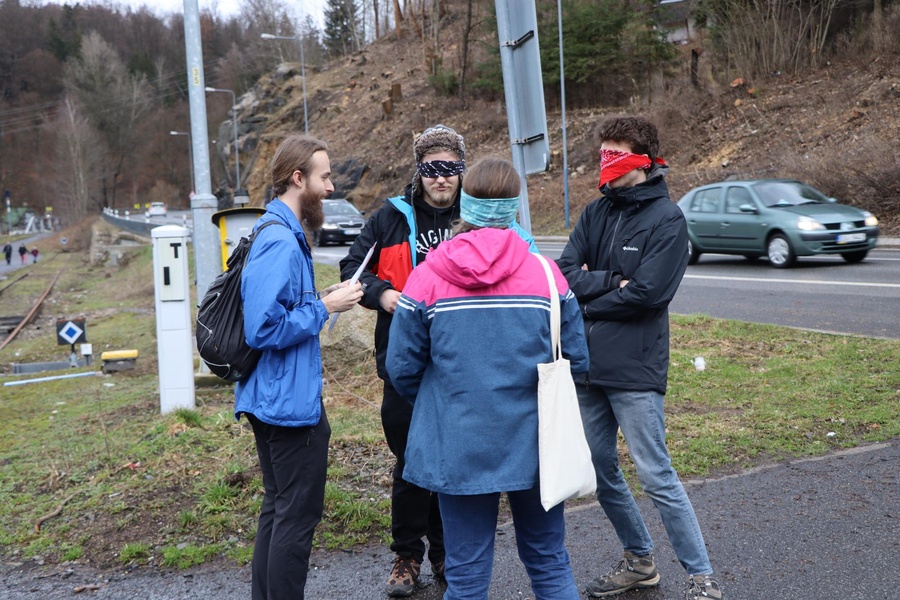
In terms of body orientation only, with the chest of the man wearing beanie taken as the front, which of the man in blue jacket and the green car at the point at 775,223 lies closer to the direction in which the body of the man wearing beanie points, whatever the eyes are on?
the man in blue jacket

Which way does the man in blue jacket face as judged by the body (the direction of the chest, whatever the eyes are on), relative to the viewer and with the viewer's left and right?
facing to the right of the viewer

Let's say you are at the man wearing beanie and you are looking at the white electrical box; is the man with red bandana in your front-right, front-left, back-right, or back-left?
back-right

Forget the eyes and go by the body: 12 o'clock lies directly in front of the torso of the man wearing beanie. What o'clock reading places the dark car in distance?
The dark car in distance is roughly at 6 o'clock from the man wearing beanie.

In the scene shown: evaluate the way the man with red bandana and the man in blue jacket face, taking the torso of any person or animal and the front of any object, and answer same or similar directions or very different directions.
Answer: very different directions

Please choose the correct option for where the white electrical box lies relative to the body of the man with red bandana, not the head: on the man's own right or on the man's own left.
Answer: on the man's own right

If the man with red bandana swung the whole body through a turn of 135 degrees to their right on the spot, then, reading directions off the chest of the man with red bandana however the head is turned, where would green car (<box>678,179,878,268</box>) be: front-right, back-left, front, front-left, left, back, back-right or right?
front

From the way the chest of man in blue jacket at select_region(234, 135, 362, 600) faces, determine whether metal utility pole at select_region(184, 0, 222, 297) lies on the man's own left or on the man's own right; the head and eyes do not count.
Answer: on the man's own left

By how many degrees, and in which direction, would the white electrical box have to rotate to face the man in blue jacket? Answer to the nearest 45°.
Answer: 0° — it already faces them

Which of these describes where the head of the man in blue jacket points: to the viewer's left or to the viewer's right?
to the viewer's right

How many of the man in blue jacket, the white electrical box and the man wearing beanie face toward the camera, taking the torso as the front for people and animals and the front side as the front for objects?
2
